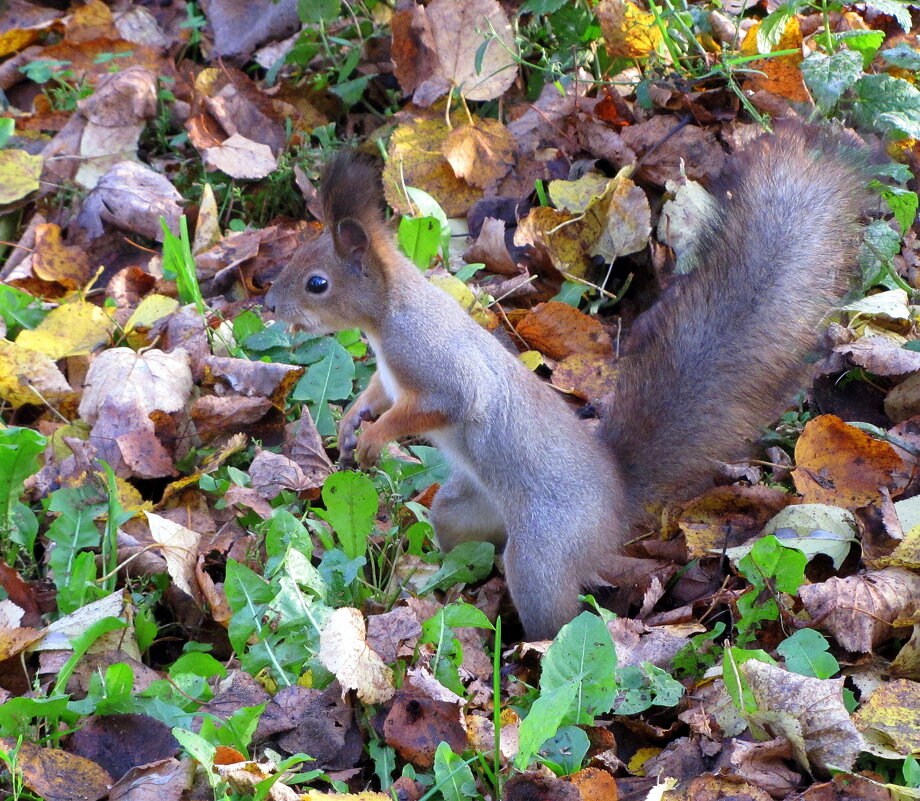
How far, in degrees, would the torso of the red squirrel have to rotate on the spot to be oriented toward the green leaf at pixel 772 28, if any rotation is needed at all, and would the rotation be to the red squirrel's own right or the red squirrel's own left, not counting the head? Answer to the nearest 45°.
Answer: approximately 90° to the red squirrel's own right

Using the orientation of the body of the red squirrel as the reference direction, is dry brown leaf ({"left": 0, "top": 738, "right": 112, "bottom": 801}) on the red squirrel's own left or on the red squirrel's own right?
on the red squirrel's own left

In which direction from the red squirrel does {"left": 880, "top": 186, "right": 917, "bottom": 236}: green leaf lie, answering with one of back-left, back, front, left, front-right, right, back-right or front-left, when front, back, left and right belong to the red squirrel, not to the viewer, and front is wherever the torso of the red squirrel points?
back-right

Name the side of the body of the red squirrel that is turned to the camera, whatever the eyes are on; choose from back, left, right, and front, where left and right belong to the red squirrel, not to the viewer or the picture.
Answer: left

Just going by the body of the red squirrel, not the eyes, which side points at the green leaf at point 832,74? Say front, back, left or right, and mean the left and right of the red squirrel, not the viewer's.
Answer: right

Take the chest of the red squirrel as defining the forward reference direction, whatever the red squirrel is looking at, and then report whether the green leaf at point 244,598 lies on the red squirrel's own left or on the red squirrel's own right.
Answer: on the red squirrel's own left

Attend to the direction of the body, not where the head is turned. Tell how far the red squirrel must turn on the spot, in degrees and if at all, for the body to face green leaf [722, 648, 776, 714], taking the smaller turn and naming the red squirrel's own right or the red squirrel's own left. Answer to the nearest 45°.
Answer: approximately 90° to the red squirrel's own left

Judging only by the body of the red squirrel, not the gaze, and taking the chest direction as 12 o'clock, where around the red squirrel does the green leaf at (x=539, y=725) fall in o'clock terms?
The green leaf is roughly at 9 o'clock from the red squirrel.

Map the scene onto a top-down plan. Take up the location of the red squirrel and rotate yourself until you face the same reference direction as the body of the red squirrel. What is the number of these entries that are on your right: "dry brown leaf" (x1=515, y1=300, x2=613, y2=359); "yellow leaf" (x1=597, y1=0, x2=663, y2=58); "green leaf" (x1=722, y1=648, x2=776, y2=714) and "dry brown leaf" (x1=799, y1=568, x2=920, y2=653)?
2

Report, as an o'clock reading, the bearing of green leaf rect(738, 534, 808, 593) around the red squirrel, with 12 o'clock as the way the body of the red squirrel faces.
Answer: The green leaf is roughly at 6 o'clock from the red squirrel.
